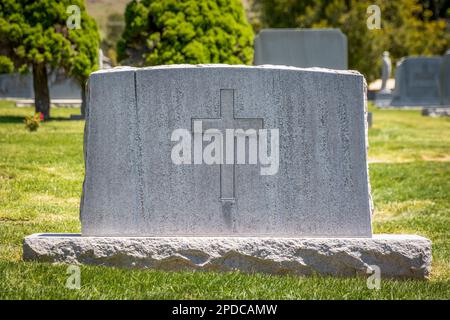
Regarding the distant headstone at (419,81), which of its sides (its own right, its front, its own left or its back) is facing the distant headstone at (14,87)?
right

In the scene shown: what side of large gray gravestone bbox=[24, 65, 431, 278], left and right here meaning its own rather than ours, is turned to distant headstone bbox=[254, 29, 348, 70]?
back

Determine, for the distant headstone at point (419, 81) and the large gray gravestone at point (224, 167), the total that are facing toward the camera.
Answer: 2

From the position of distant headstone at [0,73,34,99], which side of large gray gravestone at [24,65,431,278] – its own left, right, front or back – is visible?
back

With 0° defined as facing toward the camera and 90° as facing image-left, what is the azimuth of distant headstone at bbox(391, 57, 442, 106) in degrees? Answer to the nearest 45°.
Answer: approximately 0°

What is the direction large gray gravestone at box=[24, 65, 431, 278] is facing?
toward the camera

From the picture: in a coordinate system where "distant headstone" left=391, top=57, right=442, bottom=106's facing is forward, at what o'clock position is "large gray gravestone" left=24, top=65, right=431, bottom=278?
The large gray gravestone is roughly at 12 o'clock from the distant headstone.
